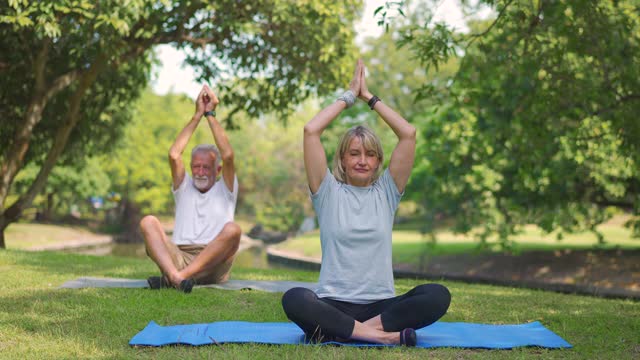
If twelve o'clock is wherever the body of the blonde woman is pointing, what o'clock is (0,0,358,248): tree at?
The tree is roughly at 5 o'clock from the blonde woman.

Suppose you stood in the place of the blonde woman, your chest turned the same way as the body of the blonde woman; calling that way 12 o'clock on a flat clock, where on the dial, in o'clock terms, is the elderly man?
The elderly man is roughly at 5 o'clock from the blonde woman.

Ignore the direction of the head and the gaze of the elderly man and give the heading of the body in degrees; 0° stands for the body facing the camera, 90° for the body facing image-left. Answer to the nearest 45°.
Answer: approximately 45°

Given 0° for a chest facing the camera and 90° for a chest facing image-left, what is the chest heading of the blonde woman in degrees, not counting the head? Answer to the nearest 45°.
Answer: approximately 0°

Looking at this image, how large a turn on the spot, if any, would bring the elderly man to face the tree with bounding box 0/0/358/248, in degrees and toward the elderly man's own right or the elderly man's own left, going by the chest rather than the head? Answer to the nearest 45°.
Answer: approximately 135° to the elderly man's own right

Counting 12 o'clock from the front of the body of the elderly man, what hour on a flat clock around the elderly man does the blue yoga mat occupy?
The blue yoga mat is roughly at 10 o'clock from the elderly man.

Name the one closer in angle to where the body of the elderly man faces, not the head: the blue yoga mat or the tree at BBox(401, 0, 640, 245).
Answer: the blue yoga mat

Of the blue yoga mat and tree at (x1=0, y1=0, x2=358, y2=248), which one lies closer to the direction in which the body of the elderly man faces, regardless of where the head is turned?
the blue yoga mat
